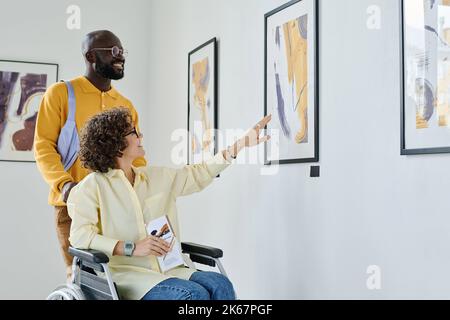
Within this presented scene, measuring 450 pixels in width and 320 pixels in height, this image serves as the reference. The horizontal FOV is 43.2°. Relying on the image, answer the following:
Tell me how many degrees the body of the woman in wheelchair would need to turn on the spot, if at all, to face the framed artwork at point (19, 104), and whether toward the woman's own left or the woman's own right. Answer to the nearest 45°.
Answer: approximately 180°

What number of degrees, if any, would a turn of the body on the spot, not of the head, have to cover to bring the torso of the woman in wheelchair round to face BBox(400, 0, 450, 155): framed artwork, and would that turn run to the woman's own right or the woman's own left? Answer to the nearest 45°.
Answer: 0° — they already face it

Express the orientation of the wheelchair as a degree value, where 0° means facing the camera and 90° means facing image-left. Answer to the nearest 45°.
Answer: approximately 315°

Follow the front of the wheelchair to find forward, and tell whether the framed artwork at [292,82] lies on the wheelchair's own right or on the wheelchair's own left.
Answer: on the wheelchair's own left

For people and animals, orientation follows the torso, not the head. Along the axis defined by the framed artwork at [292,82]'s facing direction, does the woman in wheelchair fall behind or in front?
in front

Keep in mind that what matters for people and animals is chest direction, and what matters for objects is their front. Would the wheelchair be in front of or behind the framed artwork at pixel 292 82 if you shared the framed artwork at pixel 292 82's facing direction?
in front

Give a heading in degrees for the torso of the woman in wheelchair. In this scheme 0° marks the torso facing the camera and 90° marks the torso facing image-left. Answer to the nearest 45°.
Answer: approximately 315°

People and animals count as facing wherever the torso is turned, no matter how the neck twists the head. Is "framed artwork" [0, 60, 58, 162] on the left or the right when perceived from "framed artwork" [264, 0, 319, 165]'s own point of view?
on its right
